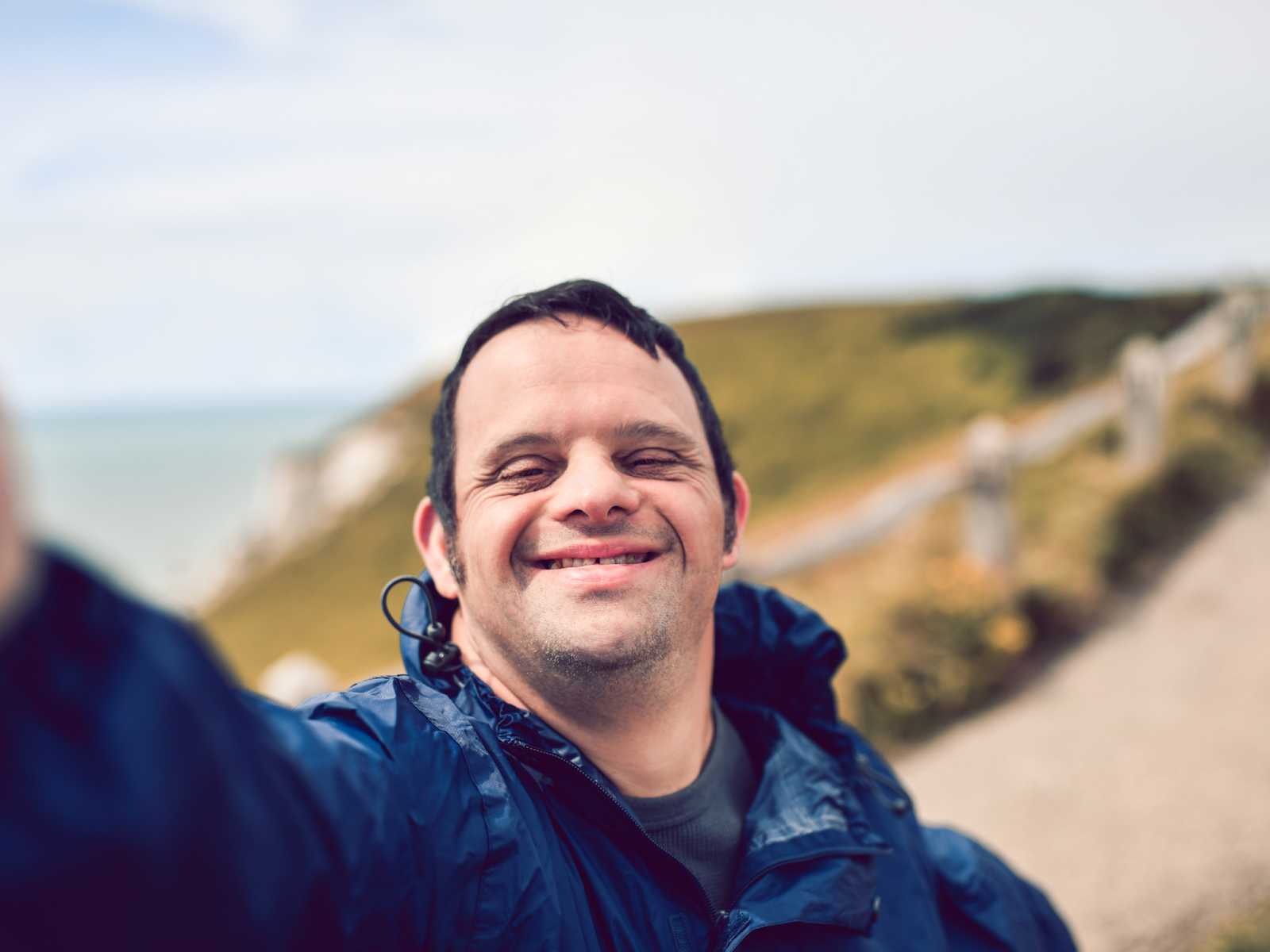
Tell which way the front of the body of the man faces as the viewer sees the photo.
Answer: toward the camera

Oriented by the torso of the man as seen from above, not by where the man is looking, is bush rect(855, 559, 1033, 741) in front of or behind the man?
behind

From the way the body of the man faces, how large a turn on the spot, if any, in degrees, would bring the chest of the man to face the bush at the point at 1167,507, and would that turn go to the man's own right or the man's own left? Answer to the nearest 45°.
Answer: approximately 135° to the man's own left

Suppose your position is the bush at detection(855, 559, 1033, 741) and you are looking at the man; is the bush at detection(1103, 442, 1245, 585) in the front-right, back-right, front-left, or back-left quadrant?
back-left
